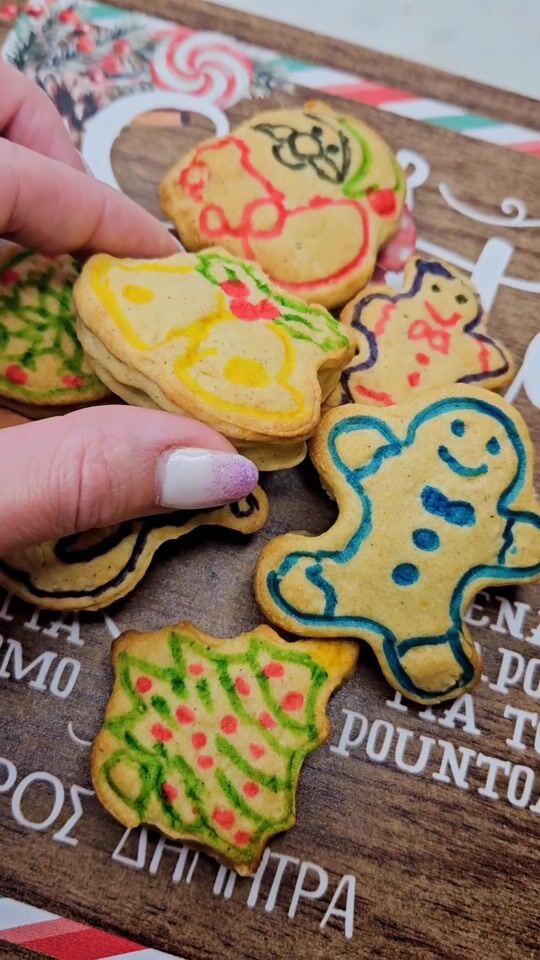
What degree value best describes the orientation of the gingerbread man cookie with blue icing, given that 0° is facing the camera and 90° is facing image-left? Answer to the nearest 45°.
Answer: approximately 0°
